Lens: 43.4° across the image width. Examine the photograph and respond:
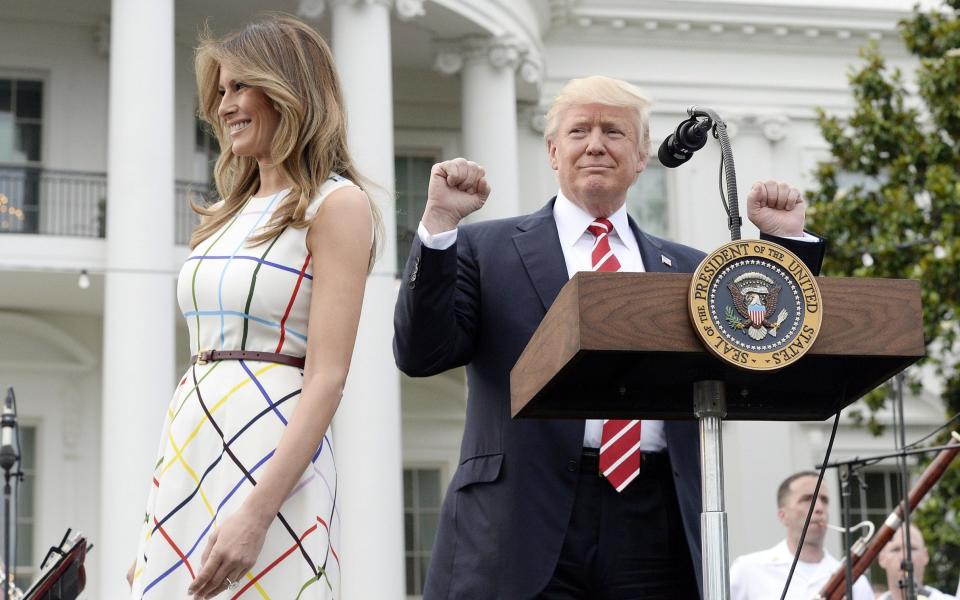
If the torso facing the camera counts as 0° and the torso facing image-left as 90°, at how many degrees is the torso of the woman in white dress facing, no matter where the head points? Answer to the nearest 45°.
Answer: approximately 45°

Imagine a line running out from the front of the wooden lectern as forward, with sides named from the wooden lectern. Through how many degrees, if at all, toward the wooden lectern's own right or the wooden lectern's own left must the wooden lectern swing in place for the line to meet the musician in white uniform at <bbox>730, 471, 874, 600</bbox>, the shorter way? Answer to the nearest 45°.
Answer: approximately 180°

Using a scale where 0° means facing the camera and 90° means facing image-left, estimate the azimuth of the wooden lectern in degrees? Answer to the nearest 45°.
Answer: approximately 0°

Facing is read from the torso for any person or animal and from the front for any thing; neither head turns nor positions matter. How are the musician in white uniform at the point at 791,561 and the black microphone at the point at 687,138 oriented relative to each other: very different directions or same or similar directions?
very different directions

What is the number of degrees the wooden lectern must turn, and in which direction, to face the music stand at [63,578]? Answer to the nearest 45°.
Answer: approximately 135° to its right

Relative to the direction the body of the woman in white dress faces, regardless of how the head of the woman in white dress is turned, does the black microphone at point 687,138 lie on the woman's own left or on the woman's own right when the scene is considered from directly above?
on the woman's own left
